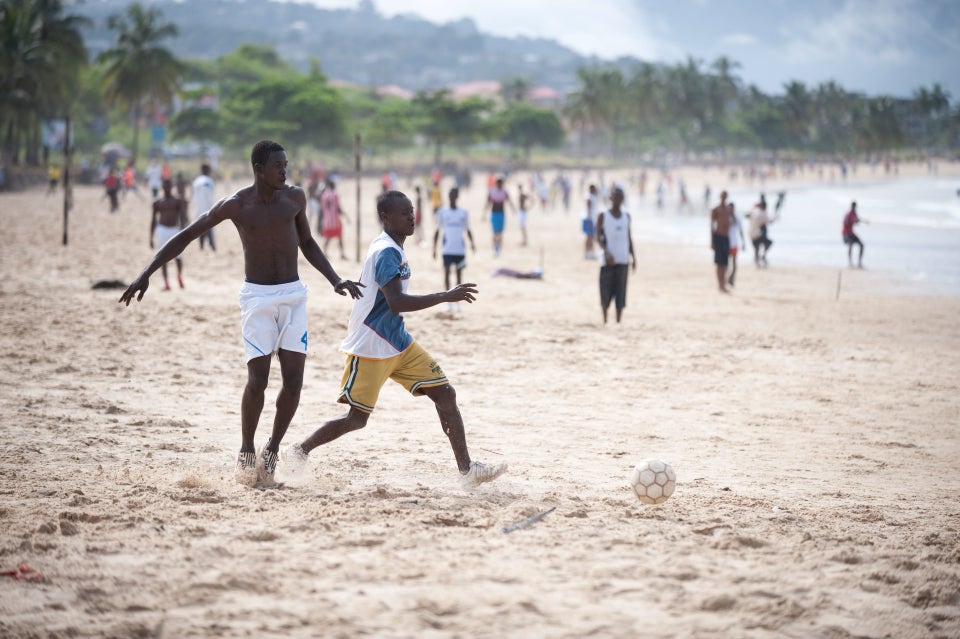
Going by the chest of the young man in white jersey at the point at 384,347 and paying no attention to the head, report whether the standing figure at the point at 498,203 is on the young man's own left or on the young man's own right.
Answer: on the young man's own left

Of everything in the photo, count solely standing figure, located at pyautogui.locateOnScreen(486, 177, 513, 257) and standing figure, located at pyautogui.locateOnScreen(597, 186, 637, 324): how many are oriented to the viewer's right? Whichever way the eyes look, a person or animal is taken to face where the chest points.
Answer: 0

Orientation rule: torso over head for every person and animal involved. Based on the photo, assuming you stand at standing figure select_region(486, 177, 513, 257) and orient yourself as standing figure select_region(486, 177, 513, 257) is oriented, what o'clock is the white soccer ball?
The white soccer ball is roughly at 12 o'clock from the standing figure.

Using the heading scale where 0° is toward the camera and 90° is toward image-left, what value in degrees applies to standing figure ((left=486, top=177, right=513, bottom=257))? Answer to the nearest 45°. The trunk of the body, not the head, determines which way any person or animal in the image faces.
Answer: approximately 0°

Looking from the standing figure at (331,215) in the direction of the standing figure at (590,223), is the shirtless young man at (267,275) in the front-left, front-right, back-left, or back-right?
back-right

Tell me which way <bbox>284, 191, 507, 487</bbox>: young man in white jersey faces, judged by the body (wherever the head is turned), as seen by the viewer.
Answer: to the viewer's right

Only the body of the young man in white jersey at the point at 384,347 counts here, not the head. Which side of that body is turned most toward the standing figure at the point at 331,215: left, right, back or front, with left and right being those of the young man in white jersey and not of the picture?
left

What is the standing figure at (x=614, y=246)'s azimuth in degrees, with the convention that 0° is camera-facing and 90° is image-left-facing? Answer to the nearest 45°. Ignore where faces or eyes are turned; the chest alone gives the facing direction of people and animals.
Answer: approximately 0°
